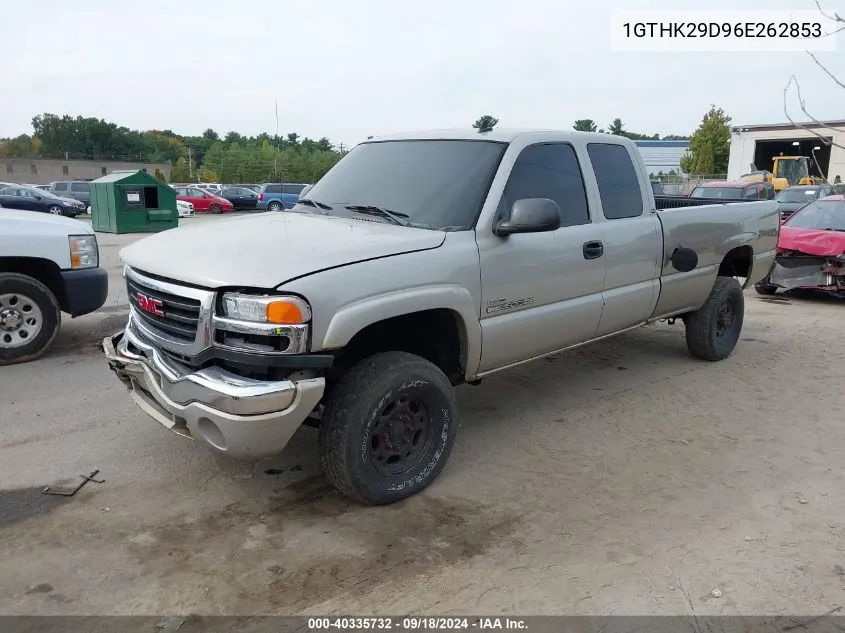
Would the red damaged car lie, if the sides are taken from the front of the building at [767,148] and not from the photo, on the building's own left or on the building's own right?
on the building's own left

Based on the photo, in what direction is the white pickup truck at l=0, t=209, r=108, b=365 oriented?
to the viewer's right

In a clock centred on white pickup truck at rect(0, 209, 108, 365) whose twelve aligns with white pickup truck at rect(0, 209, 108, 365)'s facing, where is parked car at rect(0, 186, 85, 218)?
The parked car is roughly at 9 o'clock from the white pickup truck.

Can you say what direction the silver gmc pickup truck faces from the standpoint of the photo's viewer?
facing the viewer and to the left of the viewer

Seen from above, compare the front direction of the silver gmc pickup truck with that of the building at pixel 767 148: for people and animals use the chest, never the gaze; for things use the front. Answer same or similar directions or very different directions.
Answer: same or similar directions

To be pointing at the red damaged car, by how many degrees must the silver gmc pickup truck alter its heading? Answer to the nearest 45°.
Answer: approximately 180°

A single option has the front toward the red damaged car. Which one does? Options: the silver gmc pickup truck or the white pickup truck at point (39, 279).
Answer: the white pickup truck
